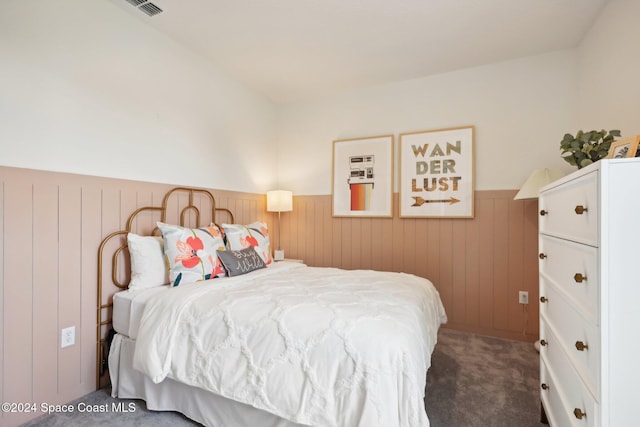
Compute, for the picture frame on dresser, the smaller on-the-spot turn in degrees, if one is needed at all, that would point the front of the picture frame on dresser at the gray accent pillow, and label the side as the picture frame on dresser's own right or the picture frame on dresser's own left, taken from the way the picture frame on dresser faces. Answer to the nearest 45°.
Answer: approximately 45° to the picture frame on dresser's own right

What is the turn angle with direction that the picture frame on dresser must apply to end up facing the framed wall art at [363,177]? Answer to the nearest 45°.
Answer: approximately 90° to its right

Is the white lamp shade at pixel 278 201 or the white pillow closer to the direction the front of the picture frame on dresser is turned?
the white pillow

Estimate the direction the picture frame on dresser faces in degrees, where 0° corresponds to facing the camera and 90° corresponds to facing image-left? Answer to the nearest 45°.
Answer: approximately 45°

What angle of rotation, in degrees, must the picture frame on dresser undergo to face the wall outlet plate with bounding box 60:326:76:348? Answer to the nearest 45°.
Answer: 0° — it already faces it

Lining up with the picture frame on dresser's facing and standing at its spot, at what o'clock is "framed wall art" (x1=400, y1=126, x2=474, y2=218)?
The framed wall art is roughly at 3 o'clock from the picture frame on dresser.

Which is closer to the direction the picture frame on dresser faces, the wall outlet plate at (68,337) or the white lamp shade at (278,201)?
the wall outlet plate

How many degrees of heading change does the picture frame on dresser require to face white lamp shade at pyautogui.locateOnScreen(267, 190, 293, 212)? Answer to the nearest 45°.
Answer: approximately 45° to its right

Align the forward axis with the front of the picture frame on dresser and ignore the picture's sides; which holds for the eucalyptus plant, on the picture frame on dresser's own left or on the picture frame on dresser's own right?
on the picture frame on dresser's own right
